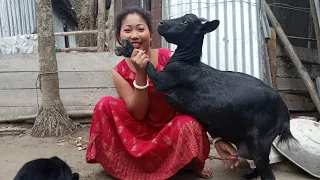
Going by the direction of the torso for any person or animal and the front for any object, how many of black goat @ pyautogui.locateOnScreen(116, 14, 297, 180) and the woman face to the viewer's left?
1

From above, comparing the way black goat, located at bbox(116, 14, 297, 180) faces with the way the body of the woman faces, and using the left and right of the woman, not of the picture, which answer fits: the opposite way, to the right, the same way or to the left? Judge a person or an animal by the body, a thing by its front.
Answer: to the right

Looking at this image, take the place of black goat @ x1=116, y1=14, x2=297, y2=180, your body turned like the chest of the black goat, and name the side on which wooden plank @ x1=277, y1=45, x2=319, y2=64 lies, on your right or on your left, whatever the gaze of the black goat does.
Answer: on your right

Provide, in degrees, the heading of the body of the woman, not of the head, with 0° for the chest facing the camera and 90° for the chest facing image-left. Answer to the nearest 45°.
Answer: approximately 0°

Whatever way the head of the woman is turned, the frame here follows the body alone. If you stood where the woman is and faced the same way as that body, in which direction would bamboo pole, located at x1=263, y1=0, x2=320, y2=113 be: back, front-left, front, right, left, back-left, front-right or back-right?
back-left

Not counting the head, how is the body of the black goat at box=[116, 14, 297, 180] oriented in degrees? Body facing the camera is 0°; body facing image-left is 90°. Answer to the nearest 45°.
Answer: approximately 90°
